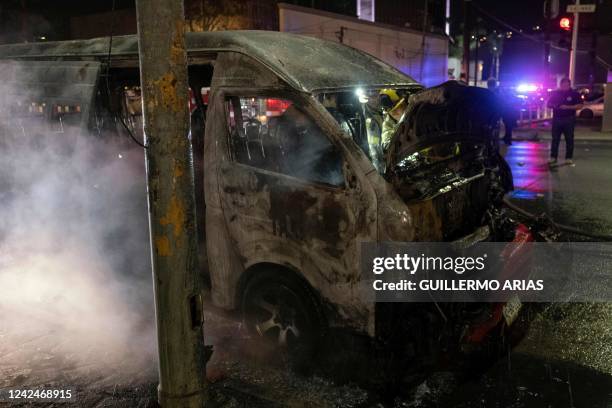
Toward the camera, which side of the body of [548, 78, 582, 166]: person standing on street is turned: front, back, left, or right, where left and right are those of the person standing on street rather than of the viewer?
front

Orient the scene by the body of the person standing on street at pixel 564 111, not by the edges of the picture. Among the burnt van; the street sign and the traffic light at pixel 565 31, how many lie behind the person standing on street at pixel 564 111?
2

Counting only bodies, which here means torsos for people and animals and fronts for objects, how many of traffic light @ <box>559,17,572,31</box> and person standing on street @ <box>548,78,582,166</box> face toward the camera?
2

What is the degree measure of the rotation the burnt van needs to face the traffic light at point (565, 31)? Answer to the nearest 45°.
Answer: approximately 90° to its left

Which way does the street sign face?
toward the camera

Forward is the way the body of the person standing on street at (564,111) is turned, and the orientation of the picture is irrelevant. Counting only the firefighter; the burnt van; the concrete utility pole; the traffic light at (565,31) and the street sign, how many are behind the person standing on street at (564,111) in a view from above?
2

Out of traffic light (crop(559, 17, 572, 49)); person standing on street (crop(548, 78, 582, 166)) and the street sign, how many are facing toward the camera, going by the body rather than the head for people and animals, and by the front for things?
3

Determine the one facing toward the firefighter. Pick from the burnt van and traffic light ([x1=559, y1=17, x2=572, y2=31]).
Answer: the traffic light

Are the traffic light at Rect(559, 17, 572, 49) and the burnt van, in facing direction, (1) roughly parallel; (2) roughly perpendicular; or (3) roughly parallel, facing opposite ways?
roughly perpendicular

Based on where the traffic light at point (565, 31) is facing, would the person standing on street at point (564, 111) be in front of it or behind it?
in front

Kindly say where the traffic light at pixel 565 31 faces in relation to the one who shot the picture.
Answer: facing the viewer

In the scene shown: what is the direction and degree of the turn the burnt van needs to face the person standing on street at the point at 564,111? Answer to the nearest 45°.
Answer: approximately 90° to its left

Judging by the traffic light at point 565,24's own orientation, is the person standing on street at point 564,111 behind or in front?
in front

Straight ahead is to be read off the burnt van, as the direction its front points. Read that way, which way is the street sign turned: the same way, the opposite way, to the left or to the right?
to the right

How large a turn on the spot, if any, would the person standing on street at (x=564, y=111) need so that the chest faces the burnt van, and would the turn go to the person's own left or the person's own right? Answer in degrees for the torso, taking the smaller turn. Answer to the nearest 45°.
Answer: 0° — they already face it

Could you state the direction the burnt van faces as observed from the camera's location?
facing the viewer and to the right of the viewer
